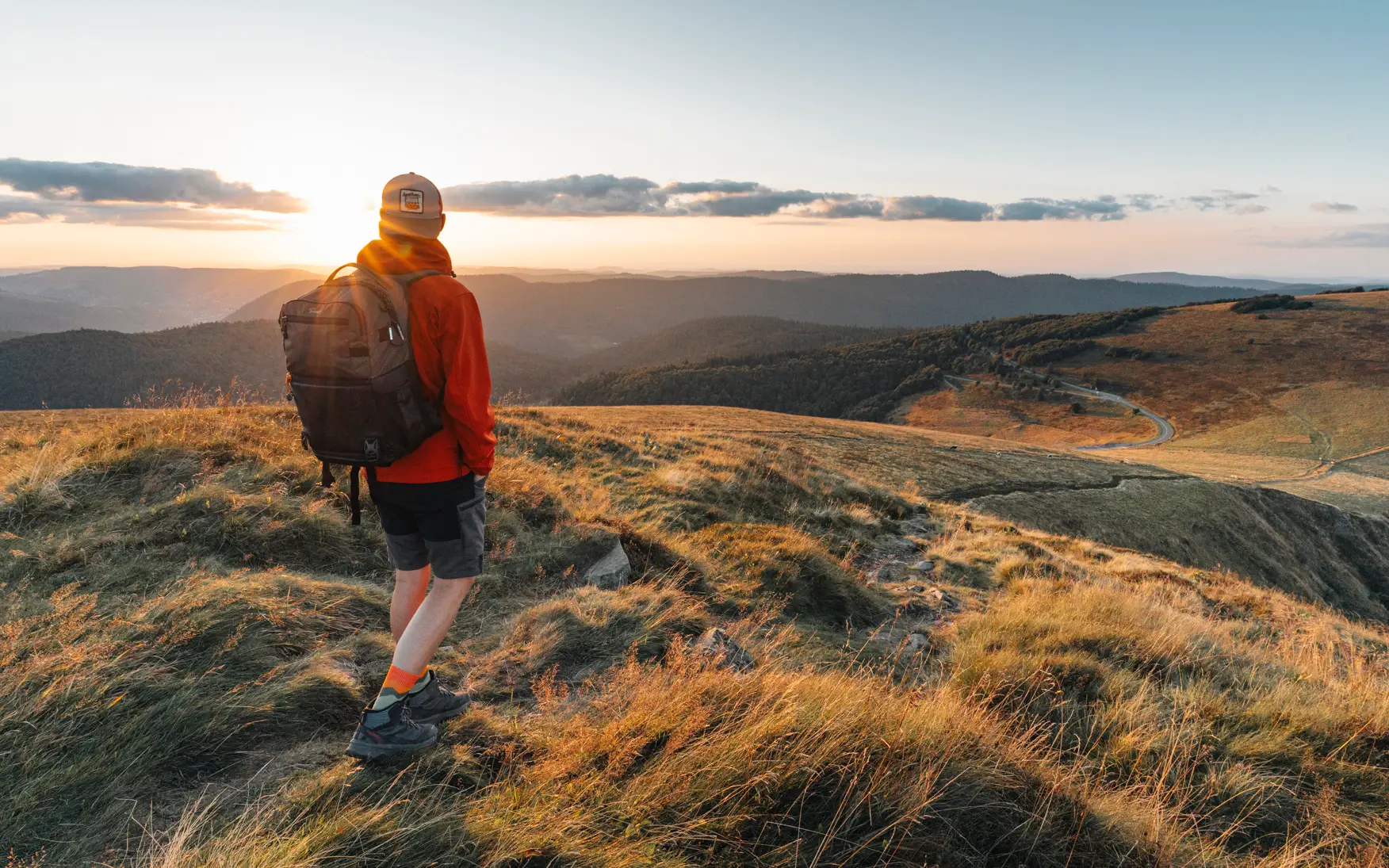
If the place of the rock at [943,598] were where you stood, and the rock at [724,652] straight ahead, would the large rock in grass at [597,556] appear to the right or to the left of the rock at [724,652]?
right

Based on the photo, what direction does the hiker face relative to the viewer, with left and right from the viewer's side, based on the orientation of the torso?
facing away from the viewer and to the right of the viewer

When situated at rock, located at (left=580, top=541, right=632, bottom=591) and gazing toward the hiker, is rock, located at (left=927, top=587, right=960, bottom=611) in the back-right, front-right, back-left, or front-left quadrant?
back-left

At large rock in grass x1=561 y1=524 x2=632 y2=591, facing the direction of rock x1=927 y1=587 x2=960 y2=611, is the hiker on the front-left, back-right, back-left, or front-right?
back-right
